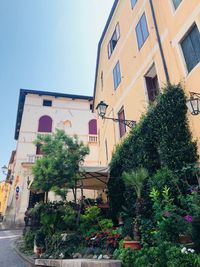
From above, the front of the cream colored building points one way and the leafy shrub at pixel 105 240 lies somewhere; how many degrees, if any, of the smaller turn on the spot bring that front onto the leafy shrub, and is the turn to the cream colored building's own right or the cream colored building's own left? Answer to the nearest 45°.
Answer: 0° — it already faces it

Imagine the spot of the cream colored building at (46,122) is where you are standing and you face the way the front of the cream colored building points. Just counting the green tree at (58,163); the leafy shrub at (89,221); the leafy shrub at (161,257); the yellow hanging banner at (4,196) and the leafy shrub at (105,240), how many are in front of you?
4

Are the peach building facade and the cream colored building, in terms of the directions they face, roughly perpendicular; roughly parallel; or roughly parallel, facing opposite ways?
roughly perpendicular

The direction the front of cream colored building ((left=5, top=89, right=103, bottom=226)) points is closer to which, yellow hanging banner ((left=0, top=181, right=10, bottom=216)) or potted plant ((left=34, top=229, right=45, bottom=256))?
the potted plant

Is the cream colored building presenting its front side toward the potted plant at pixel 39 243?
yes

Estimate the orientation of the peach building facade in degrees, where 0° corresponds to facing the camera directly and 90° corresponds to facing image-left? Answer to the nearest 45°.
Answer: approximately 45°

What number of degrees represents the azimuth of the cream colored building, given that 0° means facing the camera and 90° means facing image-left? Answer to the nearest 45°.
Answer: approximately 0°

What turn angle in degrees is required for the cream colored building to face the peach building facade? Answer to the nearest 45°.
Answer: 0° — it already faces it
